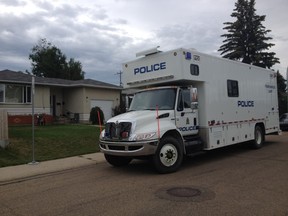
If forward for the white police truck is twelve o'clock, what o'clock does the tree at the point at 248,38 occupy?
The tree is roughly at 5 o'clock from the white police truck.

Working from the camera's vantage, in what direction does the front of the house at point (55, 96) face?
facing the viewer and to the right of the viewer

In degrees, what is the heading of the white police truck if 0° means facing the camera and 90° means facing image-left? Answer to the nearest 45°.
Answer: approximately 45°

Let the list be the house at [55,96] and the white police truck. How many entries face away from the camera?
0

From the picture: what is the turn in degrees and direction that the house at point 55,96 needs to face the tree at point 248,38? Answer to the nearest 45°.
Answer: approximately 45° to its left

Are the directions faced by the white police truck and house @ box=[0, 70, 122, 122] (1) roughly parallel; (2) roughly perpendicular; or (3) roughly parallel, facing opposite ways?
roughly perpendicular

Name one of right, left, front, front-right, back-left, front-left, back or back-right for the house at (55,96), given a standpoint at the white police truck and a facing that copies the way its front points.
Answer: right
